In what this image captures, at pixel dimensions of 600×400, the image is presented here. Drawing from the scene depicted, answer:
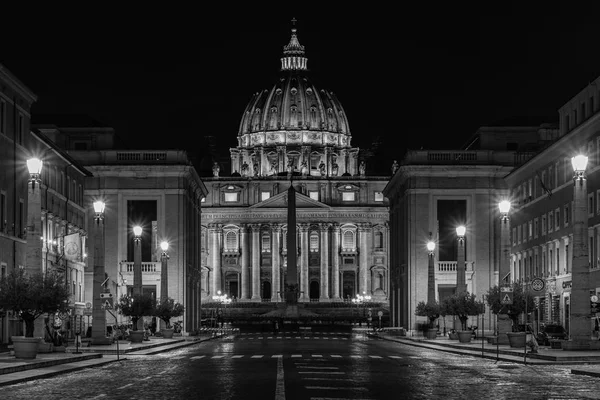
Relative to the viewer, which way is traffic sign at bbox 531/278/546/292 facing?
toward the camera

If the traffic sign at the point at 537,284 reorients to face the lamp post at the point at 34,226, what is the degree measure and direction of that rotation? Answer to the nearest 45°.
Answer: approximately 90° to its right

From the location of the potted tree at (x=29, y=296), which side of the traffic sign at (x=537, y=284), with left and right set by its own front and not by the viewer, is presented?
right
